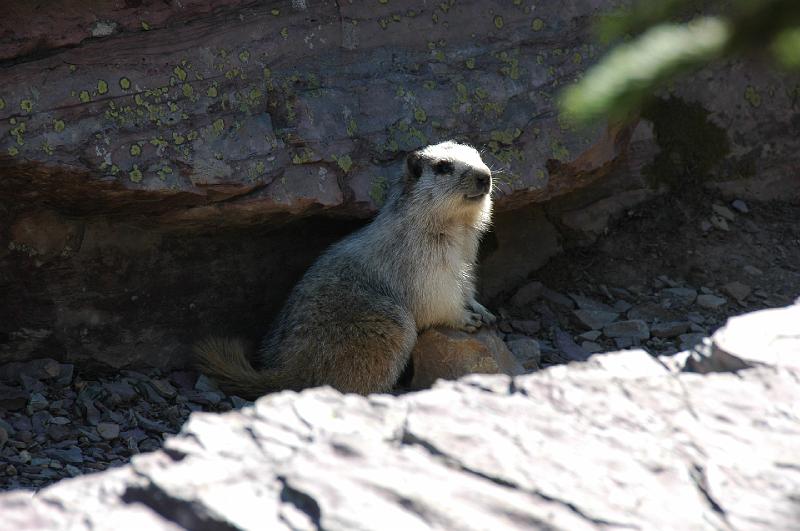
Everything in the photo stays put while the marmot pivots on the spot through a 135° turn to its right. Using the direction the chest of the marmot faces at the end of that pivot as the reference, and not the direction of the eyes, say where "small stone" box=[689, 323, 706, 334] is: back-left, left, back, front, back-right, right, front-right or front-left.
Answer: back-left

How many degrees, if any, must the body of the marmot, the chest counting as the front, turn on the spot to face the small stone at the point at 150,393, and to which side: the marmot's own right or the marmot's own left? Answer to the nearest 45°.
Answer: approximately 180°

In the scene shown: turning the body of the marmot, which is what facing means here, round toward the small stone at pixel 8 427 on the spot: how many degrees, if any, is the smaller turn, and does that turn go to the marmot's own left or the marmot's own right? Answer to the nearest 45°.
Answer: approximately 135° to the marmot's own right

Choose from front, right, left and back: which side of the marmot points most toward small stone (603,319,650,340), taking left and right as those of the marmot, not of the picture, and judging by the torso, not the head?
front

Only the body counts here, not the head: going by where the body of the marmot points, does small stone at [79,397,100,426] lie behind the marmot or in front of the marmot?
behind

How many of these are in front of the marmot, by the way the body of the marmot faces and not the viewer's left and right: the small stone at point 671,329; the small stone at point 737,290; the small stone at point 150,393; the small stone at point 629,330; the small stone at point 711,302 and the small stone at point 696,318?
5

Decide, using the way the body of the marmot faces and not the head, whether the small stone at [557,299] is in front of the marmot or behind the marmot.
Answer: in front

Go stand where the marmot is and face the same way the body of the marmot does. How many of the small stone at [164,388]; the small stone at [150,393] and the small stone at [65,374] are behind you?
3

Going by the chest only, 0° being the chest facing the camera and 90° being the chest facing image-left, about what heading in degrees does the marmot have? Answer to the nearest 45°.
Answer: approximately 270°

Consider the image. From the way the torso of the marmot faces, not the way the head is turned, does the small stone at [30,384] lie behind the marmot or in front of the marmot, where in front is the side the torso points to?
behind

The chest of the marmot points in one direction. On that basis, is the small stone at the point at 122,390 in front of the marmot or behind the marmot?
behind

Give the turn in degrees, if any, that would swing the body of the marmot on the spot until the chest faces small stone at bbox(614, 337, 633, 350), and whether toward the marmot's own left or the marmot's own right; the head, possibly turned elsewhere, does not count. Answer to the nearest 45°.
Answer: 0° — it already faces it
